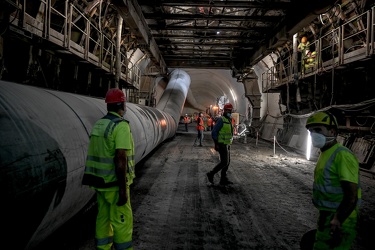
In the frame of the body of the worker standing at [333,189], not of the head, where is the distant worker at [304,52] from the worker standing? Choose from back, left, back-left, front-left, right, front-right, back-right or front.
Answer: back-right

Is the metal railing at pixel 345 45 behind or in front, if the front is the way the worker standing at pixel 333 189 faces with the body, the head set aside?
behind

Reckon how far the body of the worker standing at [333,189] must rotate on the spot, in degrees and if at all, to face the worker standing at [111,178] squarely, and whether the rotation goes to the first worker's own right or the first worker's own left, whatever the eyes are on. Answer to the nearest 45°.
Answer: approximately 45° to the first worker's own right

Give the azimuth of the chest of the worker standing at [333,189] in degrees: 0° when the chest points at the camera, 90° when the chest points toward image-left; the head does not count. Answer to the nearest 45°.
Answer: approximately 45°

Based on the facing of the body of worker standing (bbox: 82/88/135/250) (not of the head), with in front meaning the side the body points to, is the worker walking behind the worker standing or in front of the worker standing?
in front

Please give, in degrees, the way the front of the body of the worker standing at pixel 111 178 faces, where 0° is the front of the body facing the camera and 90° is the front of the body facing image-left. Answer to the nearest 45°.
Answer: approximately 225°

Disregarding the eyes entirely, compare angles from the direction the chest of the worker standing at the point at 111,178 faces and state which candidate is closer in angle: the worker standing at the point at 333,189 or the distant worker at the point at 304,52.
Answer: the distant worker

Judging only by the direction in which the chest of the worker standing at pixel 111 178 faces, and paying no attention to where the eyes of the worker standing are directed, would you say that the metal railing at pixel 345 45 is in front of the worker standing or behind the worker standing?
in front

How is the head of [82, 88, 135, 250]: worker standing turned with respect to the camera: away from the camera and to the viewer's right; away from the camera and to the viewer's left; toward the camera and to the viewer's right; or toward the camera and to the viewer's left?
away from the camera and to the viewer's right
